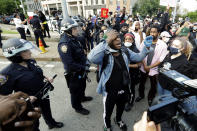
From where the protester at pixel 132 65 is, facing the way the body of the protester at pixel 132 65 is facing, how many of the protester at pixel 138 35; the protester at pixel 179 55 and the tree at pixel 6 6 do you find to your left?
1

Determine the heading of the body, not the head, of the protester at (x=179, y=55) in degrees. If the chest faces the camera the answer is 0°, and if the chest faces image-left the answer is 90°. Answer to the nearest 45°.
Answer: approximately 45°

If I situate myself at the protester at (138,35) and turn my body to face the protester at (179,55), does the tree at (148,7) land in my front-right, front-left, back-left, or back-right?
back-left

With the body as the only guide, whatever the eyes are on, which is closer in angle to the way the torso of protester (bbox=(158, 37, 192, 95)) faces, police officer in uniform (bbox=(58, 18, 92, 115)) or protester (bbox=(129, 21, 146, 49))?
the police officer in uniform

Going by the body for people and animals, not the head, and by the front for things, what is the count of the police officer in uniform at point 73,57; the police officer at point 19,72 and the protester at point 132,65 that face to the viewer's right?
2

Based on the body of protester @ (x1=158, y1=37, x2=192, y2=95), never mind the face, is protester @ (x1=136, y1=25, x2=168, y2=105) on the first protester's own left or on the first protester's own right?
on the first protester's own right

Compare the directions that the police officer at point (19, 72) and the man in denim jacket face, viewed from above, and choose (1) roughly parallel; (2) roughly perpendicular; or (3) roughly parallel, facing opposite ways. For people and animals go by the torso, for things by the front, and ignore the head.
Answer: roughly perpendicular

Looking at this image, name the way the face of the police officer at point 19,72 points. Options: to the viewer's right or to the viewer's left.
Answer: to the viewer's right

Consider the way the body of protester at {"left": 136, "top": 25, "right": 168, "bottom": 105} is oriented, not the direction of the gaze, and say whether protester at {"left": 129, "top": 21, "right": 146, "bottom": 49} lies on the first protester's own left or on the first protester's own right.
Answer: on the first protester's own right

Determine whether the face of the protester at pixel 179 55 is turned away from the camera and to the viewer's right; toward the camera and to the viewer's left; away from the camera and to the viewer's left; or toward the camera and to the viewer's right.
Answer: toward the camera and to the viewer's left

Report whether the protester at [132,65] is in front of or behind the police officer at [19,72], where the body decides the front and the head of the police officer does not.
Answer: in front

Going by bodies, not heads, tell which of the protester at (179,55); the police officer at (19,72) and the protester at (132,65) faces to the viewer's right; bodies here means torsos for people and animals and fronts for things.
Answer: the police officer

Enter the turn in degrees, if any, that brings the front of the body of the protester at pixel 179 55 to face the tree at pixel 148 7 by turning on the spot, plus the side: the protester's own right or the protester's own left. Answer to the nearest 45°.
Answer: approximately 135° to the protester's own right

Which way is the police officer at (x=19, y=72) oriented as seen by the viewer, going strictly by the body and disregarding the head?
to the viewer's right
